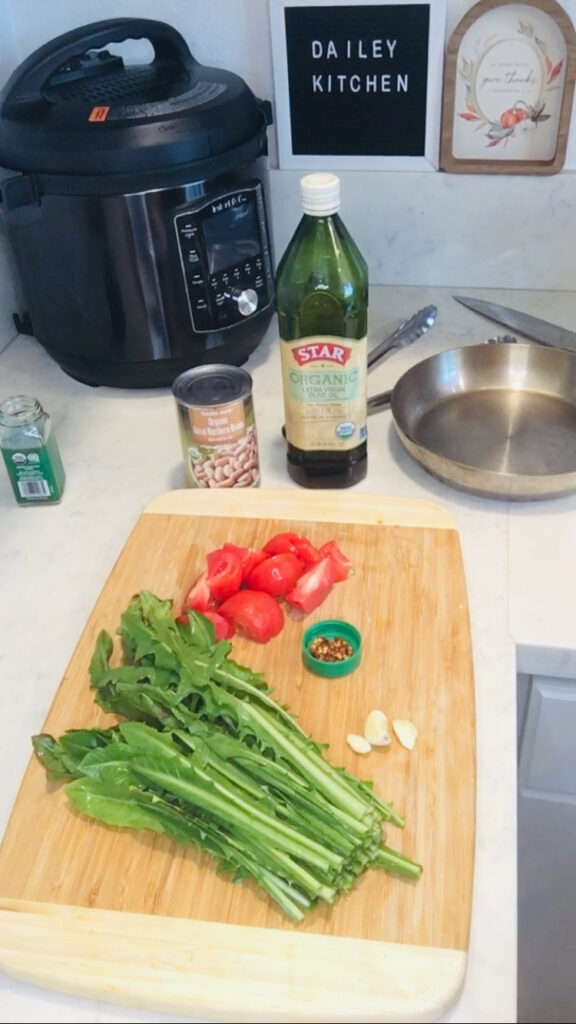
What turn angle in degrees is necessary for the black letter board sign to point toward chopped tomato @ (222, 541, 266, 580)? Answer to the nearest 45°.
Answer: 0° — it already faces it

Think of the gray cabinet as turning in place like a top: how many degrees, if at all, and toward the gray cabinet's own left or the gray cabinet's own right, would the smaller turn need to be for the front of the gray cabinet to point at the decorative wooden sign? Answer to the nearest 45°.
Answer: approximately 180°

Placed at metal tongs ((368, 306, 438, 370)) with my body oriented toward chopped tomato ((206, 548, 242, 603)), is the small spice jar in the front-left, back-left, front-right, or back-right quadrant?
front-right

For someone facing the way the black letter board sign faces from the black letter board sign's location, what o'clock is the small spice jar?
The small spice jar is roughly at 1 o'clock from the black letter board sign.

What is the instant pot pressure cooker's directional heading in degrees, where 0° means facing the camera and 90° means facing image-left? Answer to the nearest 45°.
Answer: approximately 315°

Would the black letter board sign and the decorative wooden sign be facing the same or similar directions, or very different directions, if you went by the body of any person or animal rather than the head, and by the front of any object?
same or similar directions

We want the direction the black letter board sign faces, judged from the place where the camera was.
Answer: facing the viewer

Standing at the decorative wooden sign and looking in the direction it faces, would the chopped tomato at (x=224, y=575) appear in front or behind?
in front

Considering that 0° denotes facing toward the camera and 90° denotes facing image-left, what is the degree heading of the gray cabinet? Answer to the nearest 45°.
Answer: approximately 0°

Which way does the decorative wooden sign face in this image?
toward the camera
